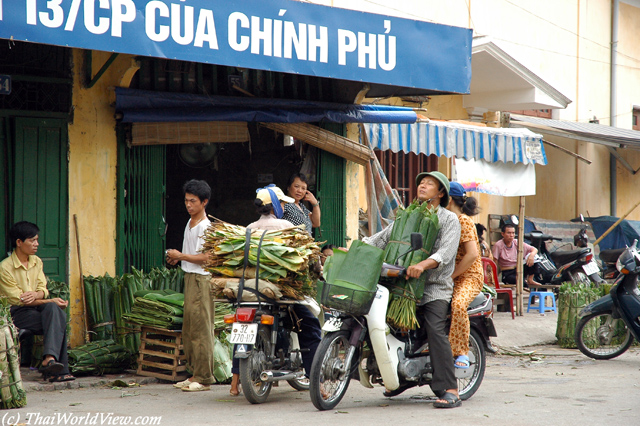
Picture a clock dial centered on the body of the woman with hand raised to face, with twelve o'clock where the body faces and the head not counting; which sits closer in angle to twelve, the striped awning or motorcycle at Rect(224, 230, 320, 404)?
the motorcycle

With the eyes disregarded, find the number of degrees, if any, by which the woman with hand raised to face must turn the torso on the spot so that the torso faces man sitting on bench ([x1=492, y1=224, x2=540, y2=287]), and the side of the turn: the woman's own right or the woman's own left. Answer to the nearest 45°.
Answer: approximately 135° to the woman's own left

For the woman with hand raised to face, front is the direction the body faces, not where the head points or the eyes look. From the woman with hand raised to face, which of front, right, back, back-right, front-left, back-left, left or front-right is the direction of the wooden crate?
front-right

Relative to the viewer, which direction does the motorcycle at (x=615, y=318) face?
to the viewer's left

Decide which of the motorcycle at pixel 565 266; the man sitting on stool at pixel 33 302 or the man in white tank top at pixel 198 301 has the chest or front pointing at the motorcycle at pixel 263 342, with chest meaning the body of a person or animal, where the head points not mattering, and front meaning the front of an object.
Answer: the man sitting on stool

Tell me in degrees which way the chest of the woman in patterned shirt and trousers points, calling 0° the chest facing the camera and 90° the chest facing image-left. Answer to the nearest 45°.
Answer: approximately 90°

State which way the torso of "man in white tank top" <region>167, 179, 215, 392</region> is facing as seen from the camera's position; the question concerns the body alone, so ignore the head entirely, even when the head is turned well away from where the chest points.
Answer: to the viewer's left

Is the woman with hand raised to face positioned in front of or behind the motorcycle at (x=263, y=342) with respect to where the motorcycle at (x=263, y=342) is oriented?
in front

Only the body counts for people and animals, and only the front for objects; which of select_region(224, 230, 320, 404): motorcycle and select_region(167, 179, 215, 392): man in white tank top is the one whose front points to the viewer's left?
the man in white tank top

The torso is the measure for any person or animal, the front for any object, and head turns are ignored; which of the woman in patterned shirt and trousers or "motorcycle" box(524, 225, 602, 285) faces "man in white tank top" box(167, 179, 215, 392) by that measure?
the woman in patterned shirt and trousers
